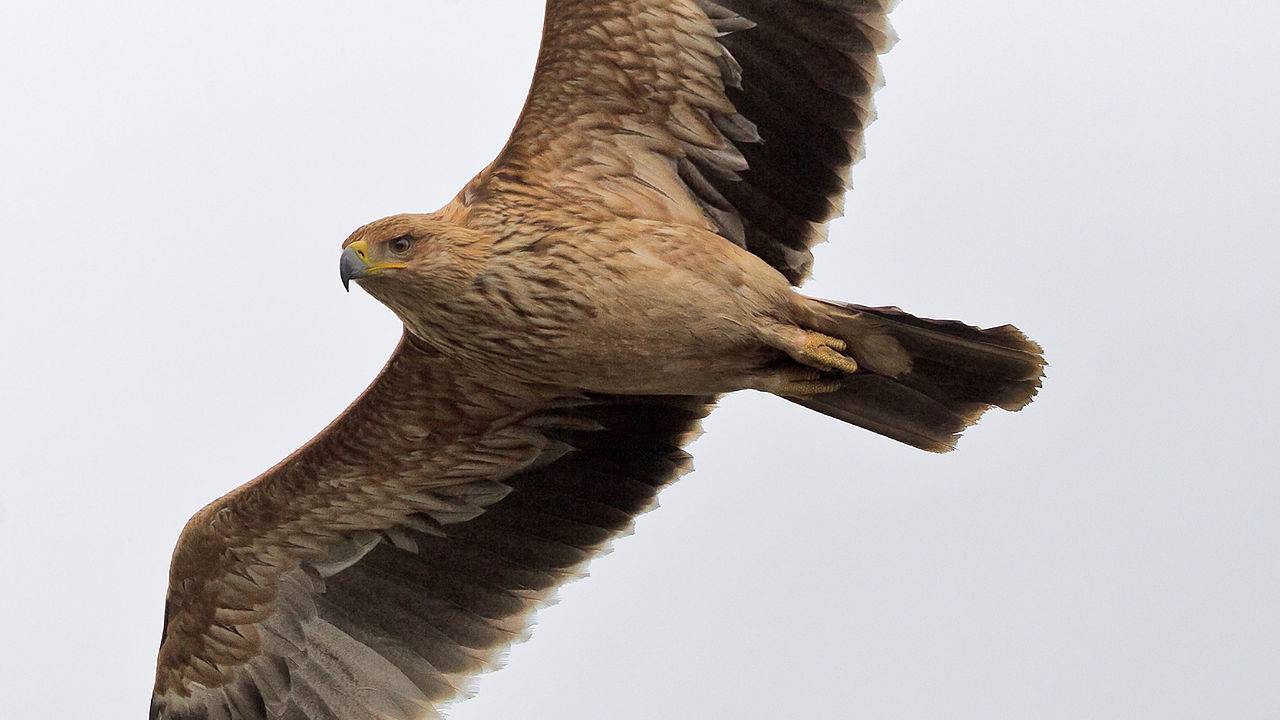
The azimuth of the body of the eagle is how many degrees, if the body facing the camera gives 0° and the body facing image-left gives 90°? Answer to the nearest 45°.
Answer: approximately 90°
